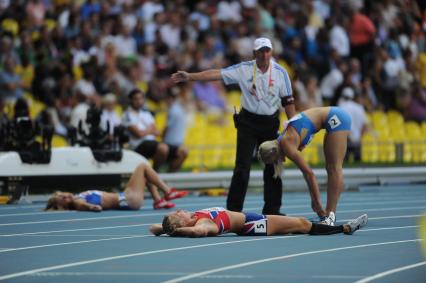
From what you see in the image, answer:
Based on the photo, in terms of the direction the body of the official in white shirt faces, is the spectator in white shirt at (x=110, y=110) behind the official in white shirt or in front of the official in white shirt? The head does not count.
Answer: behind

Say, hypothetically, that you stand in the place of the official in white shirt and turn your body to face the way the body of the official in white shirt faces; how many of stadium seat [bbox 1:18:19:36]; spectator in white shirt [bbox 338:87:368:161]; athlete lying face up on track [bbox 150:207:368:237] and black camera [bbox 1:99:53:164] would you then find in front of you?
1

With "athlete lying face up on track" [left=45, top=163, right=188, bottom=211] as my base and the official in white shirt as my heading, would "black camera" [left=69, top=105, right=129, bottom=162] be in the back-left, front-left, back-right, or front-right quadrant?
back-left

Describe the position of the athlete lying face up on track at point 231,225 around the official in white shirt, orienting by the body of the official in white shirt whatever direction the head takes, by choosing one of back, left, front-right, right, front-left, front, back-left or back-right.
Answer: front

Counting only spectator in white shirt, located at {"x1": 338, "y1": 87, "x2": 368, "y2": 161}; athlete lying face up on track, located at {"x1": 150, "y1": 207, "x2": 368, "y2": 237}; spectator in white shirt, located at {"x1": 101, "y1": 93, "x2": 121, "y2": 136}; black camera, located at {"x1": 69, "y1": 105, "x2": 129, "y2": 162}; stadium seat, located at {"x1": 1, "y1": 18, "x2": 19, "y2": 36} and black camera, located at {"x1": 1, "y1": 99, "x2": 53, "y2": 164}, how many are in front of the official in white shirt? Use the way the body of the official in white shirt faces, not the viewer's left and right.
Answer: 1

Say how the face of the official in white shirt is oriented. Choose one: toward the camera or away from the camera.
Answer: toward the camera

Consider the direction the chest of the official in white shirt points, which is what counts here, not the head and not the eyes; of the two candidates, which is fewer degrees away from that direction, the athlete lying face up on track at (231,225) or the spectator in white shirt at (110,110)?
the athlete lying face up on track

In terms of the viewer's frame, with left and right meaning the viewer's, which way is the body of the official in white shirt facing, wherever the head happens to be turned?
facing the viewer

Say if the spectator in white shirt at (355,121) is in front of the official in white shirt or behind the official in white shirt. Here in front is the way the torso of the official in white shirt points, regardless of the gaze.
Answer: behind

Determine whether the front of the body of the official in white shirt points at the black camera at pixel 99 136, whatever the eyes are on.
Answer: no

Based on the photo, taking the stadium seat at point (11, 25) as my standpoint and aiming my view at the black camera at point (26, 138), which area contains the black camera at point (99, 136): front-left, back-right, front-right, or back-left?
front-left

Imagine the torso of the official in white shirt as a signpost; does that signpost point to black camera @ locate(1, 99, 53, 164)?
no
